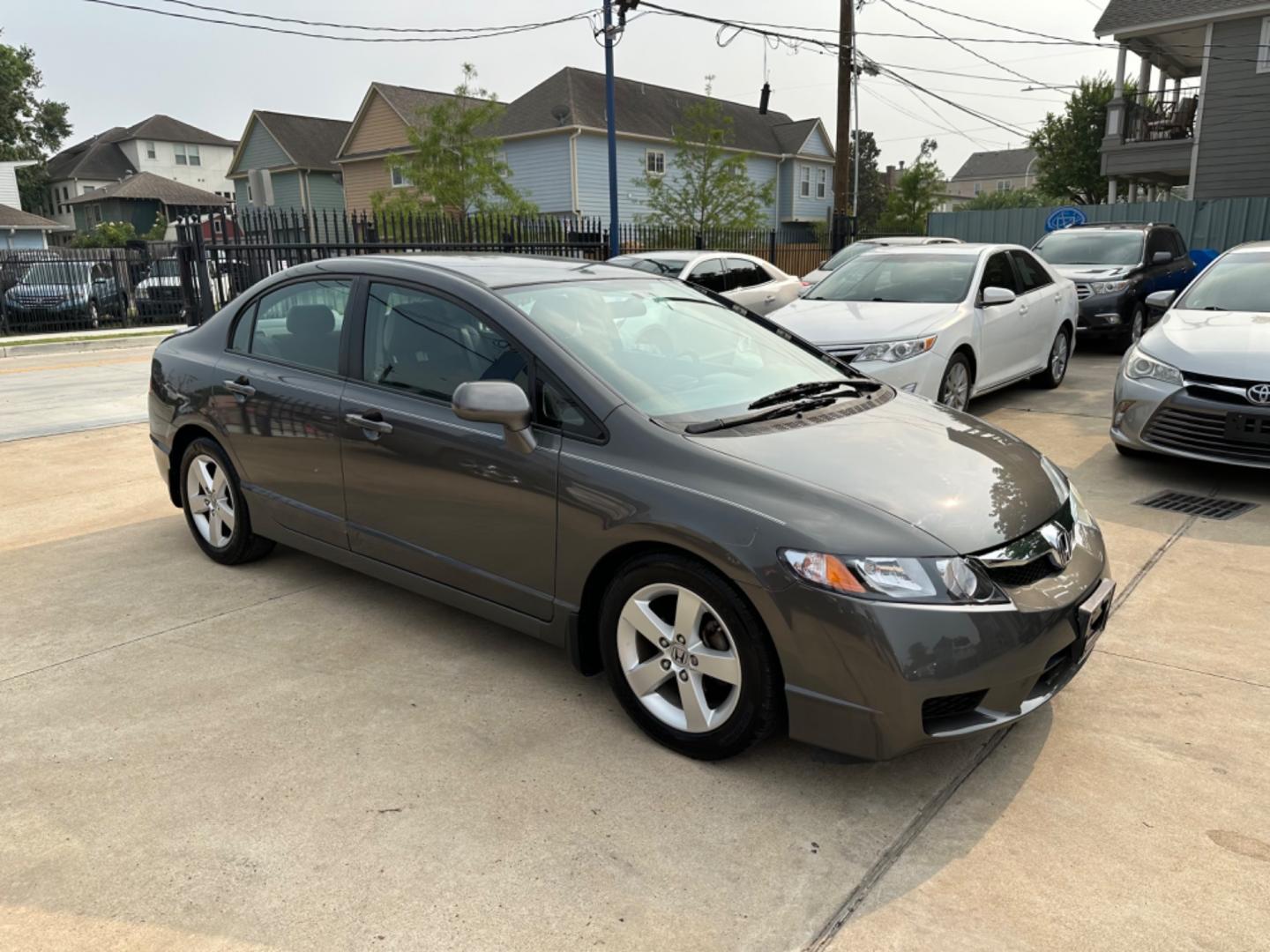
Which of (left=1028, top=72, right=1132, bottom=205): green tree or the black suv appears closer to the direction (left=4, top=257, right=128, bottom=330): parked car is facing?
the black suv

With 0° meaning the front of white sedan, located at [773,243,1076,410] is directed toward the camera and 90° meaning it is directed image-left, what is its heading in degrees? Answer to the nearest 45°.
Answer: approximately 45°

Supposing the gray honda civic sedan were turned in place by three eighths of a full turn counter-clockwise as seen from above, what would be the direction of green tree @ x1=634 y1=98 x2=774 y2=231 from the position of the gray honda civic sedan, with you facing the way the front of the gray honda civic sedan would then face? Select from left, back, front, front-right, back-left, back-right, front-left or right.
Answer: front

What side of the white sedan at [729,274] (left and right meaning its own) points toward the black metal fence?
right

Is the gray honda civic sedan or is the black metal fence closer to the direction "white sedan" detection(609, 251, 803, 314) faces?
the gray honda civic sedan

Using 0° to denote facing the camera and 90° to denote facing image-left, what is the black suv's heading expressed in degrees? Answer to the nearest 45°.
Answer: approximately 45°

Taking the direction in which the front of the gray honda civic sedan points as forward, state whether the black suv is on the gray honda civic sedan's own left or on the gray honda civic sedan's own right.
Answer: on the gray honda civic sedan's own left
